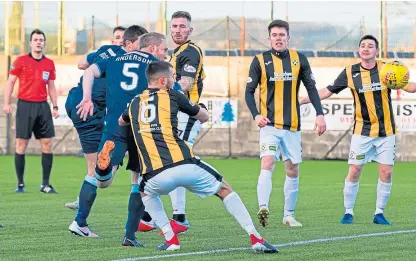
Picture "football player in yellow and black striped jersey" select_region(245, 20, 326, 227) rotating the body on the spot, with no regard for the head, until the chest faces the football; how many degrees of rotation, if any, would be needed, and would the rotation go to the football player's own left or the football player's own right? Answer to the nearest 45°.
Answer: approximately 90° to the football player's own left

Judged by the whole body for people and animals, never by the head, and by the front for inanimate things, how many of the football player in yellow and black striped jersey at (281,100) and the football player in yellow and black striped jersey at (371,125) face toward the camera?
2

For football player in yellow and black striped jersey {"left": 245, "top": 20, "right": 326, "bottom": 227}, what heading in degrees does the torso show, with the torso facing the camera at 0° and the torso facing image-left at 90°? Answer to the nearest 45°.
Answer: approximately 0°

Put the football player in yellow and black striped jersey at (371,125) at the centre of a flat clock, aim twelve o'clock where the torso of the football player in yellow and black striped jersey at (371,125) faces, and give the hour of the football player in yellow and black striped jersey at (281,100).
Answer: the football player in yellow and black striped jersey at (281,100) is roughly at 2 o'clock from the football player in yellow and black striped jersey at (371,125).
